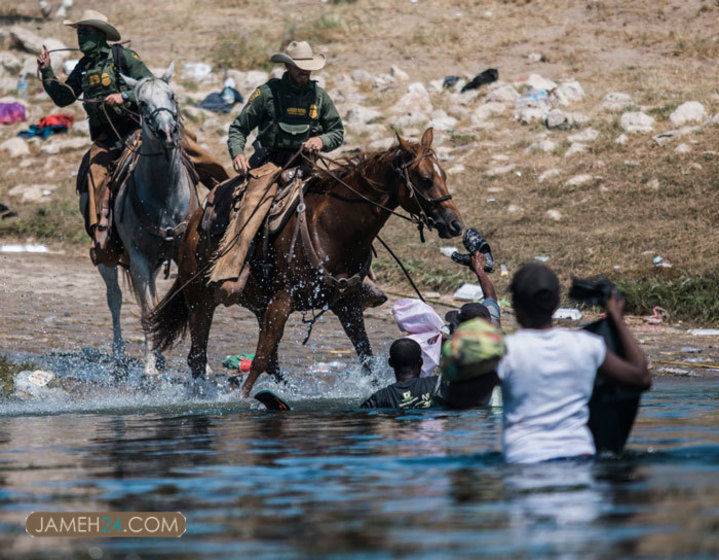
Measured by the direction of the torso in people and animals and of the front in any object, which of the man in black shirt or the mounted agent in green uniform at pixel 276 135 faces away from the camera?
the man in black shirt

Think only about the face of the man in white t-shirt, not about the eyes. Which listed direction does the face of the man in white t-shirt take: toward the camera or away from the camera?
away from the camera

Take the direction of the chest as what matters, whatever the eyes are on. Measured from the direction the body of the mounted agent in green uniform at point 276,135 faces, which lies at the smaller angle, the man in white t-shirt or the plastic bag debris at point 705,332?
the man in white t-shirt

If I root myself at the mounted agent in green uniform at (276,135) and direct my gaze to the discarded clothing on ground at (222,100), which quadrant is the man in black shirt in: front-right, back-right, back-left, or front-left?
back-right

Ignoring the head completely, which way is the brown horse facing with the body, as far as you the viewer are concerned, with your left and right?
facing the viewer and to the right of the viewer

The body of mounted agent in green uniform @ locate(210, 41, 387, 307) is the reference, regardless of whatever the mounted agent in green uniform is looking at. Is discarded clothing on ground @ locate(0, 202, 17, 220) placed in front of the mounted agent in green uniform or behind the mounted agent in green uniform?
behind

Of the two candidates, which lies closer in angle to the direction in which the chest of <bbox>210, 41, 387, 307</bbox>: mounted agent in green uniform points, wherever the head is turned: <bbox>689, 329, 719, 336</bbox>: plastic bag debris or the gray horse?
the plastic bag debris

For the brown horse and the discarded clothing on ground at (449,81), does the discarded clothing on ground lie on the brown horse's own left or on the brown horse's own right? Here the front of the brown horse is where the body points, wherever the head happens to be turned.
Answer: on the brown horse's own left

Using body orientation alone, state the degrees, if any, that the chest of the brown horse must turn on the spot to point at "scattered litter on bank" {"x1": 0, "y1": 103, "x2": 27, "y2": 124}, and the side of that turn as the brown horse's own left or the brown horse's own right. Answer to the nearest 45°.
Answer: approximately 135° to the brown horse's own left

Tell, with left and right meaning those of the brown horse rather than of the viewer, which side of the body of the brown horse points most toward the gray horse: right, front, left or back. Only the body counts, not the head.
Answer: back

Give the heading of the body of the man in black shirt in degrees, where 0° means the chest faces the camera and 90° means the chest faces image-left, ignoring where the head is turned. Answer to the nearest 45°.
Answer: approximately 180°

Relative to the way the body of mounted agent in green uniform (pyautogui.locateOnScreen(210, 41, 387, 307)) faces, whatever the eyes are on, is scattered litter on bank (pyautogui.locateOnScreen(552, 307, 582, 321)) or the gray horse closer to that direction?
the scattered litter on bank

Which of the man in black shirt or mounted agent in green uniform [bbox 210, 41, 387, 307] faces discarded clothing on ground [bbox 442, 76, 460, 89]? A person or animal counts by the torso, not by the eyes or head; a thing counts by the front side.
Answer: the man in black shirt

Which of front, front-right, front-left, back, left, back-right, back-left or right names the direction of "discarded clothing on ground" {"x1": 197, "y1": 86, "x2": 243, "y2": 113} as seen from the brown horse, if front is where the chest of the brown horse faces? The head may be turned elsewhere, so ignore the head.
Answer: back-left
